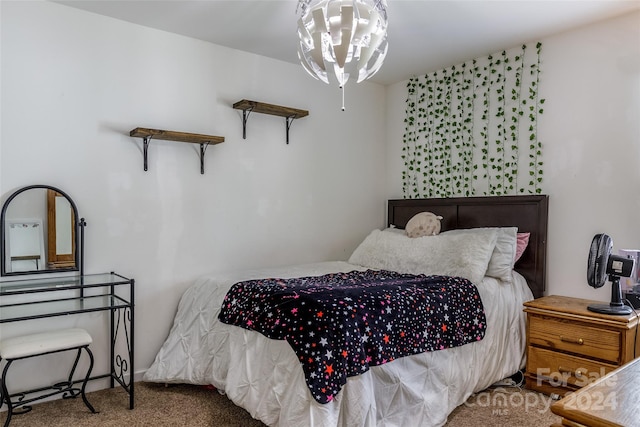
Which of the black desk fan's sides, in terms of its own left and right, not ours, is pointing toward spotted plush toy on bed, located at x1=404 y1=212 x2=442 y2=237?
front

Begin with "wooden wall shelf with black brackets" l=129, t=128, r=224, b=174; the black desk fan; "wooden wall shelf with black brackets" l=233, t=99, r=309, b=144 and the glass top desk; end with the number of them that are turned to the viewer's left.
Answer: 1

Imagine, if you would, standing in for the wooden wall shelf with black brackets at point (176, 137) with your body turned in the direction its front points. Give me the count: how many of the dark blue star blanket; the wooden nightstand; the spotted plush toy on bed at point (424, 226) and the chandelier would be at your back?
0

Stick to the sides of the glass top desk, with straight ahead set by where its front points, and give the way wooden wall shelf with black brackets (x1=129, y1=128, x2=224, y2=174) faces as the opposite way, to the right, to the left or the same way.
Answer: the same way

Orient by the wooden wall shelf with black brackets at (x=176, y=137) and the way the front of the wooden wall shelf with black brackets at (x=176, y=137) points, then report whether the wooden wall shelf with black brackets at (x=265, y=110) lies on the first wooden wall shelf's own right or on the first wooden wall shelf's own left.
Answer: on the first wooden wall shelf's own left

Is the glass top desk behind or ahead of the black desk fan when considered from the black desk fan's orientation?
ahead

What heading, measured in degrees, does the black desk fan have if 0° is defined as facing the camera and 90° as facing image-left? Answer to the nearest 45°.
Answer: approximately 90°

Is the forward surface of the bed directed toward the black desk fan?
no

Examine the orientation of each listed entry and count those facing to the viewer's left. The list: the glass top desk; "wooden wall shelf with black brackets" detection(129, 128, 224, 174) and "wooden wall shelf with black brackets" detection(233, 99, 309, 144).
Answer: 0

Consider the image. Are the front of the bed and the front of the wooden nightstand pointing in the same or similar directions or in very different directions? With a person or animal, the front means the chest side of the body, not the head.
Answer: same or similar directions

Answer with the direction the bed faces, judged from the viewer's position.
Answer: facing the viewer and to the left of the viewer

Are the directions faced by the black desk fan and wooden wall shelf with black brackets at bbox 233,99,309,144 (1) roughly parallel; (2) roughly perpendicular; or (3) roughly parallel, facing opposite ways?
roughly parallel, facing opposite ways

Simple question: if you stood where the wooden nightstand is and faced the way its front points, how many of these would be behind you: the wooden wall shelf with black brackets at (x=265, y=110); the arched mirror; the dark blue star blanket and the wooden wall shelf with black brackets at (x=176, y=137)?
0

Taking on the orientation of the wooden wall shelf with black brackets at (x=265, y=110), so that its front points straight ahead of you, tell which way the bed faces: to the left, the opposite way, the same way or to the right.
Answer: to the right

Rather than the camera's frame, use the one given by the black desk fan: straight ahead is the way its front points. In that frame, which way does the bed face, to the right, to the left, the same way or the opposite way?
to the left

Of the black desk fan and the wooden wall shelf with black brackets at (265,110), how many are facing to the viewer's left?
1
